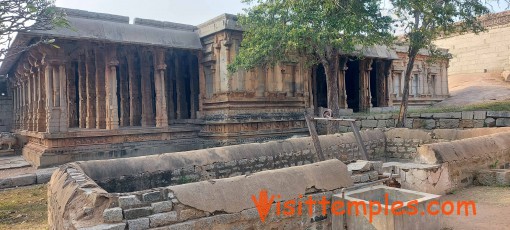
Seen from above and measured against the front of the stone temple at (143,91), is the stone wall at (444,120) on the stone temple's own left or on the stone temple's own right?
on the stone temple's own left

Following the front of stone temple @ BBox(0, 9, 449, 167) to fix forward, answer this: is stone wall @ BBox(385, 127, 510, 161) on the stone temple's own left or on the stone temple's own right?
on the stone temple's own left

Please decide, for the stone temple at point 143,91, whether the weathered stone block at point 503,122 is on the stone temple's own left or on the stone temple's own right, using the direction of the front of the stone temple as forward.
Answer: on the stone temple's own left

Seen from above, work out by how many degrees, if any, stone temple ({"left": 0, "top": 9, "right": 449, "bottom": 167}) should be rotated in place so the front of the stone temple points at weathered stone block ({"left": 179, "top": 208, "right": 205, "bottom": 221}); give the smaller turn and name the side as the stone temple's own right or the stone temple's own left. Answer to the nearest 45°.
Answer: approximately 45° to the stone temple's own left

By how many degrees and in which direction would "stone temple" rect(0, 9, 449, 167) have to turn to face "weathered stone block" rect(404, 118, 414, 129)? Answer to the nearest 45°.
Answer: approximately 45° to its left

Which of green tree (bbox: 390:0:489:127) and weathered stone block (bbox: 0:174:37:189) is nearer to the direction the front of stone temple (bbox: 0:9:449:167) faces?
the weathered stone block

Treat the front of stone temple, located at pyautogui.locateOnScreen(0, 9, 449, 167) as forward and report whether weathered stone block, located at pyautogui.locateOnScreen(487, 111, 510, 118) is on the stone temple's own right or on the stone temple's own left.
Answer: on the stone temple's own left

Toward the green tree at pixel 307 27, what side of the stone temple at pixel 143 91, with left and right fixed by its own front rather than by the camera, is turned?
left

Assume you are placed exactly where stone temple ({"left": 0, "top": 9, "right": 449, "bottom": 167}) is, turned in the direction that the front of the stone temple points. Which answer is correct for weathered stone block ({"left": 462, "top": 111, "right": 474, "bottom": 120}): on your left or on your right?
on your left
